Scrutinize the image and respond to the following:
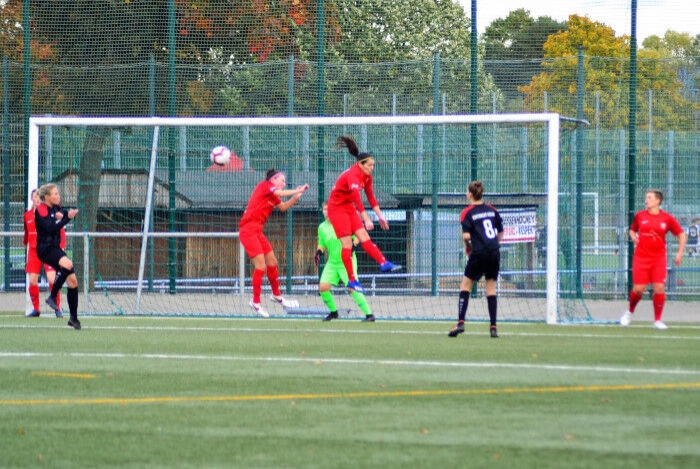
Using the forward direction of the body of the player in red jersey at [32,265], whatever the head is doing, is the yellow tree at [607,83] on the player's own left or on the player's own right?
on the player's own left

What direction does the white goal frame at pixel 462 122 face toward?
toward the camera

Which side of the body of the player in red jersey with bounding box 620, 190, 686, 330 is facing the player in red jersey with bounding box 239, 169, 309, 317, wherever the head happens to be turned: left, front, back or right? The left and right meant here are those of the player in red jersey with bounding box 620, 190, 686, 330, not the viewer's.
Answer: right

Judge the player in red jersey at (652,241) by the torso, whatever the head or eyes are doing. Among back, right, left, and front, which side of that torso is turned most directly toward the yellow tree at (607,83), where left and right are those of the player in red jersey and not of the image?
back

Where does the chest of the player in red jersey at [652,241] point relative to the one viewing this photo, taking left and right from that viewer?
facing the viewer

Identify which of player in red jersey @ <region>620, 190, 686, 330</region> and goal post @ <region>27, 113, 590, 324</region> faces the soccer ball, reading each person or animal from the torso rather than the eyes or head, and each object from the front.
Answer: the goal post

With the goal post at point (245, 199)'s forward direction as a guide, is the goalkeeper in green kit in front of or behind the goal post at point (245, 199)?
in front

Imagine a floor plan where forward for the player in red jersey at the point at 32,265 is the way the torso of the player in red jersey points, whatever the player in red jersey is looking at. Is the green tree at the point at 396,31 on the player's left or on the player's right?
on the player's left

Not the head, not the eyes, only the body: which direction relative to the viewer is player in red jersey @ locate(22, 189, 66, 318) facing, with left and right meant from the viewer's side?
facing the viewer and to the right of the viewer
